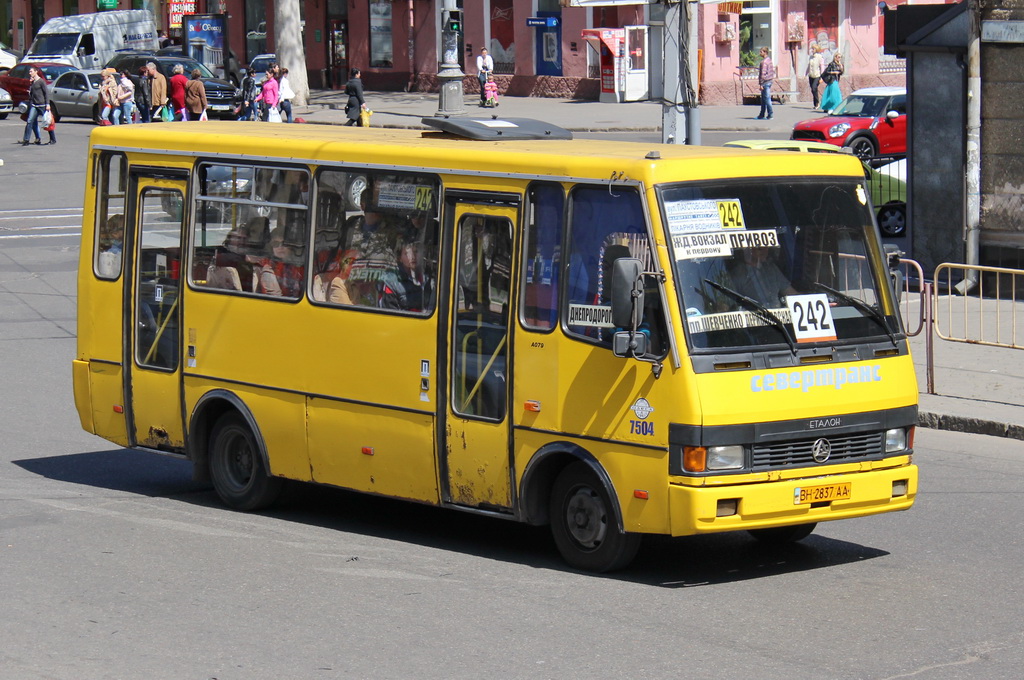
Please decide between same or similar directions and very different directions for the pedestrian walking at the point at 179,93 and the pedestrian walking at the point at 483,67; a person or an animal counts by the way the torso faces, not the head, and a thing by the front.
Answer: very different directions

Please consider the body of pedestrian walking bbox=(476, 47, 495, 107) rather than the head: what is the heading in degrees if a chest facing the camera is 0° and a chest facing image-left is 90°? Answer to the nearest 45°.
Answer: approximately 0°

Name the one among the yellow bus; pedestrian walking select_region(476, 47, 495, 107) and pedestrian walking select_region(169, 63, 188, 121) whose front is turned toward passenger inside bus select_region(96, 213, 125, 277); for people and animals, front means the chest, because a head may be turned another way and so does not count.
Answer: pedestrian walking select_region(476, 47, 495, 107)

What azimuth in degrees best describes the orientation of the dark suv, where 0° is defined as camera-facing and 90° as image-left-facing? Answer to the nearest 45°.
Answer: approximately 315°

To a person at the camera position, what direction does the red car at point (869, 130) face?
facing the viewer and to the left of the viewer

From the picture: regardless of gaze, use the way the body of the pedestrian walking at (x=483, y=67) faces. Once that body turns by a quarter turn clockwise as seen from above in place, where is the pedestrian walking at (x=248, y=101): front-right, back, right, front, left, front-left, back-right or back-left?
front-left

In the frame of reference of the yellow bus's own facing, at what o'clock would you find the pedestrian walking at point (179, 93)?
The pedestrian walking is roughly at 7 o'clock from the yellow bus.

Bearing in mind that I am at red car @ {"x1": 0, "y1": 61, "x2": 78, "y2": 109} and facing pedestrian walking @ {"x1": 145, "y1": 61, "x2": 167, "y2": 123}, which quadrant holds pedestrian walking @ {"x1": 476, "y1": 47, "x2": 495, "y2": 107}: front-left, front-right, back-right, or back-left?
front-left

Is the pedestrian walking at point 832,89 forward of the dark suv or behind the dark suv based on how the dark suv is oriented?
forward

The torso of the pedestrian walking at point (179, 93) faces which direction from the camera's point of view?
away from the camera

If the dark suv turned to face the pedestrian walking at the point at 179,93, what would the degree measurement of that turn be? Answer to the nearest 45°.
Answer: approximately 45° to its right
